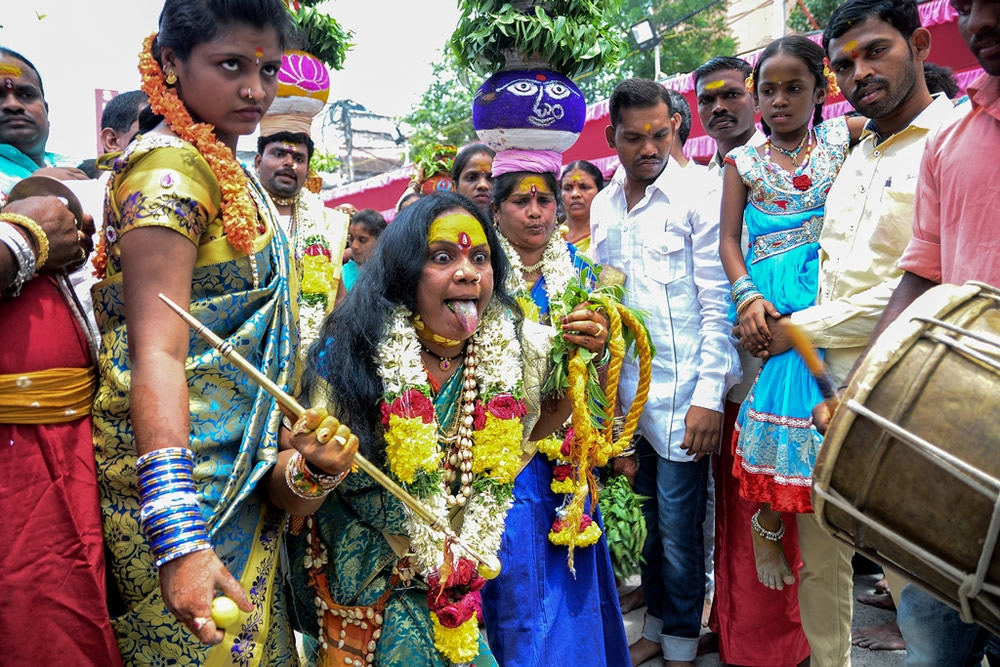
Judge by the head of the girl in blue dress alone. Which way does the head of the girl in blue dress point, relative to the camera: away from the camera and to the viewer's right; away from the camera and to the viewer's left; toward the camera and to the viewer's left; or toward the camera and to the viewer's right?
toward the camera and to the viewer's left

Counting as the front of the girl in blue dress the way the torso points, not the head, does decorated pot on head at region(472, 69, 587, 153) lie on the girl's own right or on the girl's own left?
on the girl's own right

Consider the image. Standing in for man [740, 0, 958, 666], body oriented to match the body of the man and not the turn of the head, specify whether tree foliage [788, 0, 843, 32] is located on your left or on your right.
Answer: on your right

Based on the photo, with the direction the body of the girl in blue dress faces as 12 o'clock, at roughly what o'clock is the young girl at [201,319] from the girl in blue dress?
The young girl is roughly at 1 o'clock from the girl in blue dress.

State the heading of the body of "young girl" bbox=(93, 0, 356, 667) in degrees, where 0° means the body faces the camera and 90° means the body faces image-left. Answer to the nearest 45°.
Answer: approximately 315°

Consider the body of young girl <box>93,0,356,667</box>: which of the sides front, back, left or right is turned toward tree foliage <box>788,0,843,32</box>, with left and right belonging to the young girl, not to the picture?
left

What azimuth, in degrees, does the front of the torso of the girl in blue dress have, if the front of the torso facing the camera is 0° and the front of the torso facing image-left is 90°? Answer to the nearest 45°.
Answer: approximately 0°

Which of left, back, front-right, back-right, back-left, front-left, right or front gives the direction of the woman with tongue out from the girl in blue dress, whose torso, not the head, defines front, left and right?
front-right

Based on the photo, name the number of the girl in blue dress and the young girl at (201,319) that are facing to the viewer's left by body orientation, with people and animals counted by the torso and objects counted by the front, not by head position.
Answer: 0

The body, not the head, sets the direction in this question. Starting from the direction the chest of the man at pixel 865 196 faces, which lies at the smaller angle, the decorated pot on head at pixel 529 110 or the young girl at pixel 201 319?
the young girl

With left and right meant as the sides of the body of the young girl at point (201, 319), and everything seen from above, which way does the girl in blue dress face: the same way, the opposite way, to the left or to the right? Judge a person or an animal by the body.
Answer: to the right

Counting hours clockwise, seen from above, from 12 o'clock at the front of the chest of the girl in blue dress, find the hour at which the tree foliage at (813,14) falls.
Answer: The tree foliage is roughly at 6 o'clock from the girl in blue dress.
